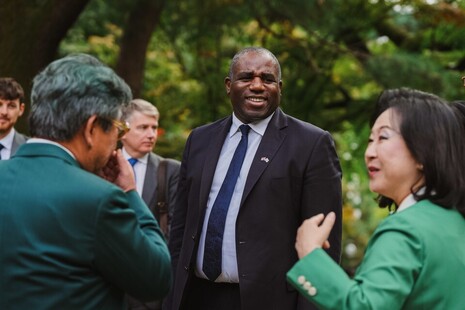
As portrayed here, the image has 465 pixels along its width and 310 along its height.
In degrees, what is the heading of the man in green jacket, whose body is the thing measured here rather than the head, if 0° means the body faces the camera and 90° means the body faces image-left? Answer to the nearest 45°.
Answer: approximately 225°

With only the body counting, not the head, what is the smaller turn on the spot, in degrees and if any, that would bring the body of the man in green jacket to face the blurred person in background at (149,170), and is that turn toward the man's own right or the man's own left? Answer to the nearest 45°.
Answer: approximately 45° to the man's own left

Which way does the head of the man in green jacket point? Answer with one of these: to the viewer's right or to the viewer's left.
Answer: to the viewer's right

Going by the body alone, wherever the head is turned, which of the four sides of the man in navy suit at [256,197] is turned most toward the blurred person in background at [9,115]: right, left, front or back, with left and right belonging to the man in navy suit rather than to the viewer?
right

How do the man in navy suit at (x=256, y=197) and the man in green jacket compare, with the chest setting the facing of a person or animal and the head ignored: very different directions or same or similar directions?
very different directions

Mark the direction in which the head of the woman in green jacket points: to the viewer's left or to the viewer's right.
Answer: to the viewer's left

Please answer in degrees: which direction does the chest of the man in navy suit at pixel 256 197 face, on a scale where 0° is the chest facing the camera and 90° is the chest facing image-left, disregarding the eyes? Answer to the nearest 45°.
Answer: approximately 45°

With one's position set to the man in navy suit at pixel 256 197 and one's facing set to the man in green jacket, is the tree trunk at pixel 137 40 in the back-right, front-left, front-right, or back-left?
back-right

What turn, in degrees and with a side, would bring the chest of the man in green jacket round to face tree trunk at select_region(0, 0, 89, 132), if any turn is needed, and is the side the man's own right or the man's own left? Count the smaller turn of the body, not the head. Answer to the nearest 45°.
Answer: approximately 45° to the man's own left
